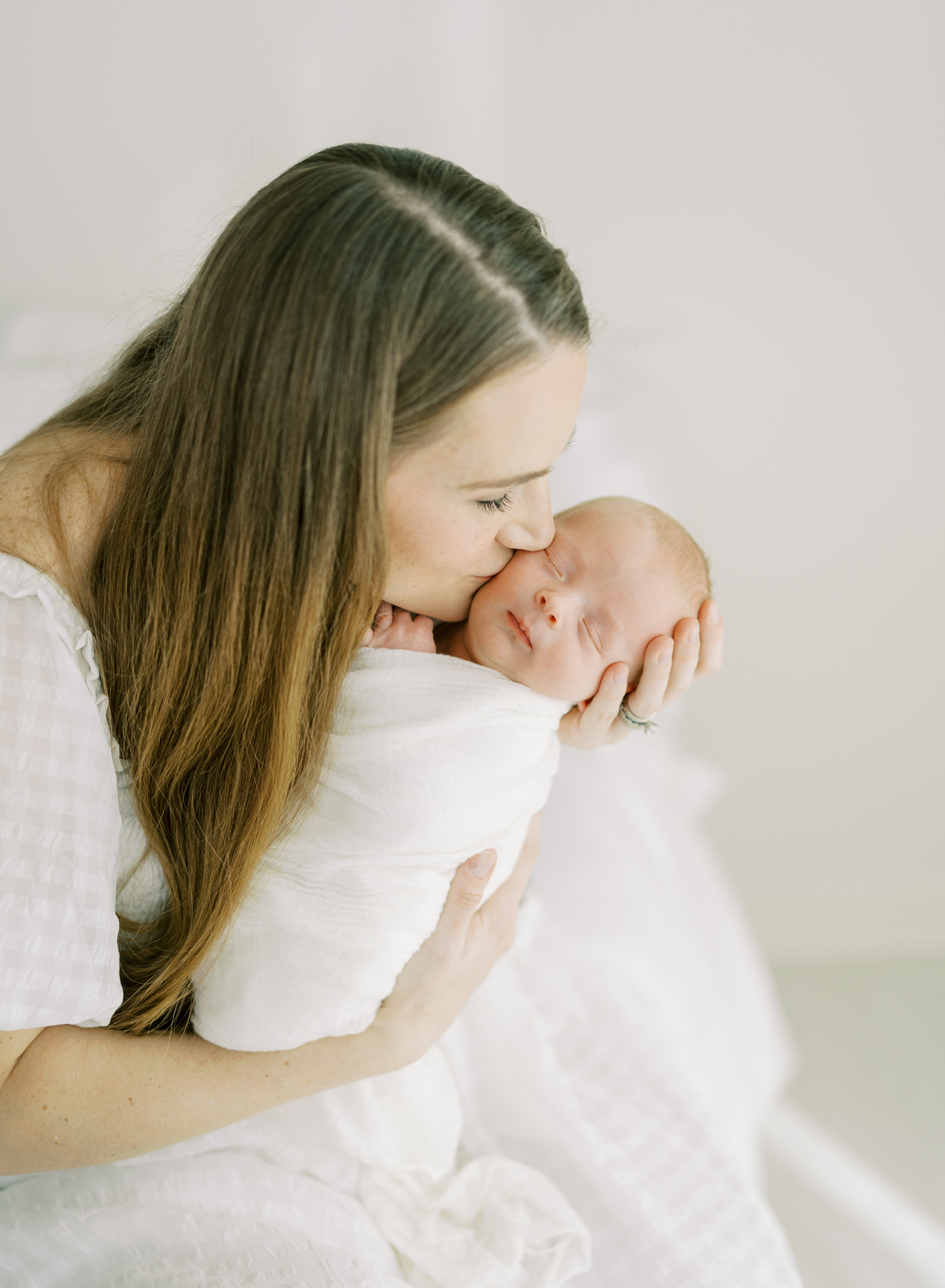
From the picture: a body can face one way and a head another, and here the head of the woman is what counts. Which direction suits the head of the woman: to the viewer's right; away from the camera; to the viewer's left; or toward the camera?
to the viewer's right

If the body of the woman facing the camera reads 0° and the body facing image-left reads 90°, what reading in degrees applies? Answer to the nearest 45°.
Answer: approximately 270°
